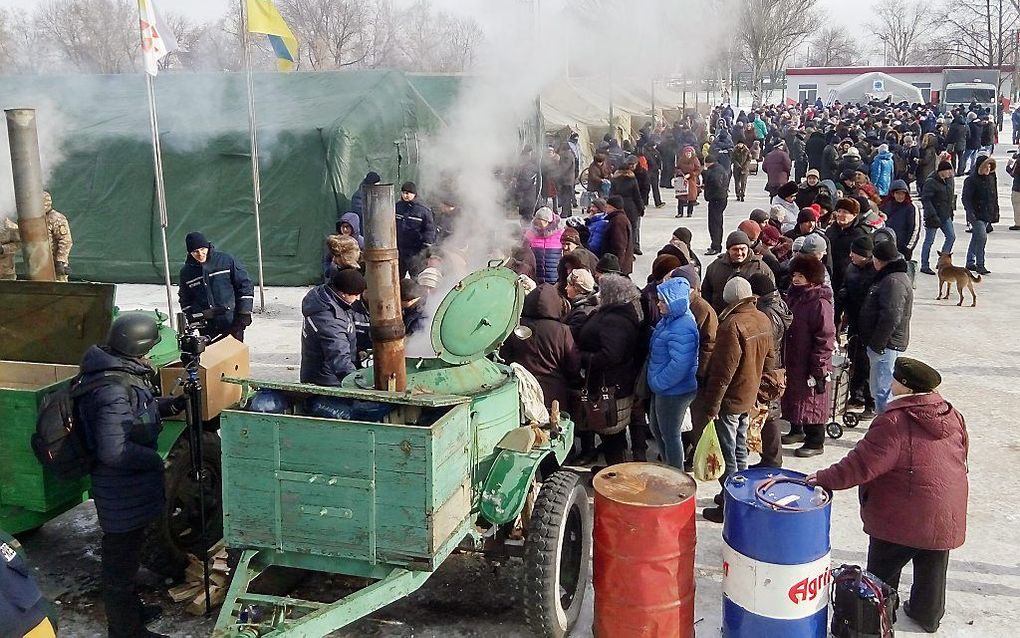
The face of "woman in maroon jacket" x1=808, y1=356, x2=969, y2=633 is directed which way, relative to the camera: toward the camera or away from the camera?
away from the camera

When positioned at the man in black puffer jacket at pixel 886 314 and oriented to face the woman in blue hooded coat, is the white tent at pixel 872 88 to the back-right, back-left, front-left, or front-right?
back-right

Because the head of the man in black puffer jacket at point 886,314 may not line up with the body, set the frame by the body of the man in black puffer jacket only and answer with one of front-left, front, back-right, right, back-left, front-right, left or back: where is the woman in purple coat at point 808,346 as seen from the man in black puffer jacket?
front-left

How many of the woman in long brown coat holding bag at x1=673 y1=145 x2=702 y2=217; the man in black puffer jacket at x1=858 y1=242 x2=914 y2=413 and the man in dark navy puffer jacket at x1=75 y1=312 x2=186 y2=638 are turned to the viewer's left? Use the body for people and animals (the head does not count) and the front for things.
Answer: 1

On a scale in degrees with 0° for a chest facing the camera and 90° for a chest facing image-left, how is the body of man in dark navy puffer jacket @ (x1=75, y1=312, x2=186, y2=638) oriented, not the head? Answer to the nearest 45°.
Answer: approximately 270°

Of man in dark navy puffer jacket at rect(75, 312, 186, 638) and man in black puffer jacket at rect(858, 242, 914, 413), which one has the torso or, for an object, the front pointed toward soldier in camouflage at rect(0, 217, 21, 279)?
man in black puffer jacket at rect(858, 242, 914, 413)

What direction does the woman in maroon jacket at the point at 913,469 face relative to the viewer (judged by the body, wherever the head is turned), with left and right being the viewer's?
facing away from the viewer and to the left of the viewer

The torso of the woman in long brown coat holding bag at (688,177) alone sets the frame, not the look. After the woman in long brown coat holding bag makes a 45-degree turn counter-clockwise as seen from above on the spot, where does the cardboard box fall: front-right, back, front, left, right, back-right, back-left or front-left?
front-right

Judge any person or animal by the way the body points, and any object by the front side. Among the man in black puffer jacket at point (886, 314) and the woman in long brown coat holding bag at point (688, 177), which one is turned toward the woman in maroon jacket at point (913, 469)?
the woman in long brown coat holding bag

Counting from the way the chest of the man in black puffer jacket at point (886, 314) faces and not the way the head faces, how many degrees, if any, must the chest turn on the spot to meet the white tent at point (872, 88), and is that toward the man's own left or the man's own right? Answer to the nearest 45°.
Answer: approximately 90° to the man's own right

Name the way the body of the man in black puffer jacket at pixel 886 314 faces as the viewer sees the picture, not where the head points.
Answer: to the viewer's left

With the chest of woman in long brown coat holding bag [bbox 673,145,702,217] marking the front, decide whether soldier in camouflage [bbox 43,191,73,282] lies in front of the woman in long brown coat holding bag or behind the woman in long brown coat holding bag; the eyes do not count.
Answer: in front

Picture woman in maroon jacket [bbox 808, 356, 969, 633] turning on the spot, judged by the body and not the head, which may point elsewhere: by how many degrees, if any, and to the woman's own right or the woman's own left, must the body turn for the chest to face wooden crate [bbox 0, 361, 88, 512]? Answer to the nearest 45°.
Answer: approximately 45° to the woman's own left
